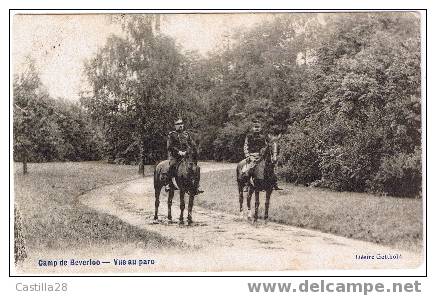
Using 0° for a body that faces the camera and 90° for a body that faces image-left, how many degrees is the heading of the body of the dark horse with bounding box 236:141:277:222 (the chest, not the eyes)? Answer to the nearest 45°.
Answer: approximately 315°

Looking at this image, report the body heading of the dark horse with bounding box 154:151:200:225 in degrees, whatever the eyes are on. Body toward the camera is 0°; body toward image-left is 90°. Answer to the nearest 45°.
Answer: approximately 315°

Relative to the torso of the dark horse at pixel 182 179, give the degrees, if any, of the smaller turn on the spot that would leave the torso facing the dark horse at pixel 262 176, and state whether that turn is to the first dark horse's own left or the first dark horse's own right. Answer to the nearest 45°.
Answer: approximately 45° to the first dark horse's own left

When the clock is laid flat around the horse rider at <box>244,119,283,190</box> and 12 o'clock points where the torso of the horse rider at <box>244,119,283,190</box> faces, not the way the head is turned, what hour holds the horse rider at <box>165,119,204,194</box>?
the horse rider at <box>165,119,204,194</box> is roughly at 4 o'clock from the horse rider at <box>244,119,283,190</box>.
